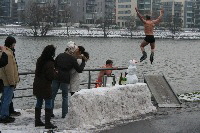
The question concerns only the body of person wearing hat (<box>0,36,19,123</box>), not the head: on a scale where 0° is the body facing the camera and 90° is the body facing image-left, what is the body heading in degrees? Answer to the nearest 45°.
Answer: approximately 270°

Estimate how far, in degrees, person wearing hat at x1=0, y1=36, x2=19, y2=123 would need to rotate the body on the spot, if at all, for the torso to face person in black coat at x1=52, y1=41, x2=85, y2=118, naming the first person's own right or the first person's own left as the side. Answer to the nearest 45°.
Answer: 0° — they already face them

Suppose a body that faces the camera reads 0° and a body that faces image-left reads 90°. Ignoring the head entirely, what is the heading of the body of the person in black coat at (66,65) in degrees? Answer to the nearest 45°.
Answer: approximately 225°
